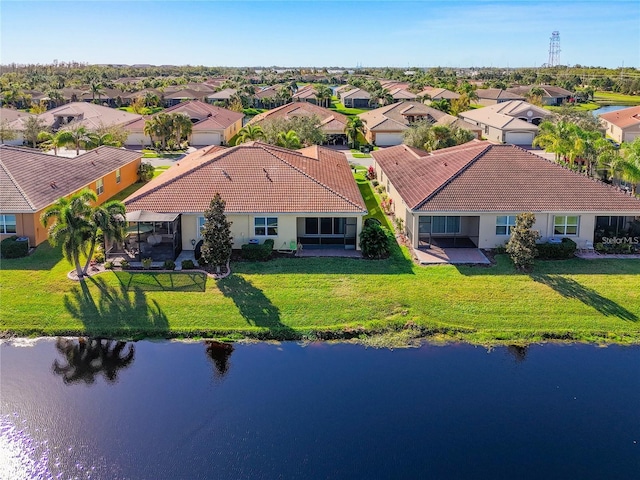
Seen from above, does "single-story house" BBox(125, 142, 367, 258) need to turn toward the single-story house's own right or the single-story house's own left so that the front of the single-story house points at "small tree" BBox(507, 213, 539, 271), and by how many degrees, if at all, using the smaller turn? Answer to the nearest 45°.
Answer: approximately 135° to the single-story house's own right

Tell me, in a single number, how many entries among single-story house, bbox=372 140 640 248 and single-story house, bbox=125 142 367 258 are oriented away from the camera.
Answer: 2

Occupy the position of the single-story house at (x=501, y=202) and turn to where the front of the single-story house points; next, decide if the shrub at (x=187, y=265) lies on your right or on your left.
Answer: on your left

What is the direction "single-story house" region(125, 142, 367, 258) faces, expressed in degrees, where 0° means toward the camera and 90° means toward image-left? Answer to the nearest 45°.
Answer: approximately 180°

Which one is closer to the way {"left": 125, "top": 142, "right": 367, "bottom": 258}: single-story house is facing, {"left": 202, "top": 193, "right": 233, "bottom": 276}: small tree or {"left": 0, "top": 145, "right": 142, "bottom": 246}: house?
the house

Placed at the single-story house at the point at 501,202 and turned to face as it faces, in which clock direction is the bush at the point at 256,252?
The bush is roughly at 8 o'clock from the single-story house.

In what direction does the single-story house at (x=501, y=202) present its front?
away from the camera

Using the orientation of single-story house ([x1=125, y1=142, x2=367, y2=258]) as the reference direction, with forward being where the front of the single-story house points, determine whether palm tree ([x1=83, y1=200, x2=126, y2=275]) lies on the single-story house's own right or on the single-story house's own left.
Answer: on the single-story house's own left

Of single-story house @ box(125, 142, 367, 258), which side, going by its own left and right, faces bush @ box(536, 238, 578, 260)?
right

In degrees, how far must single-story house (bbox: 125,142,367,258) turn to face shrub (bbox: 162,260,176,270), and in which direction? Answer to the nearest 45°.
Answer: approximately 135° to its left
